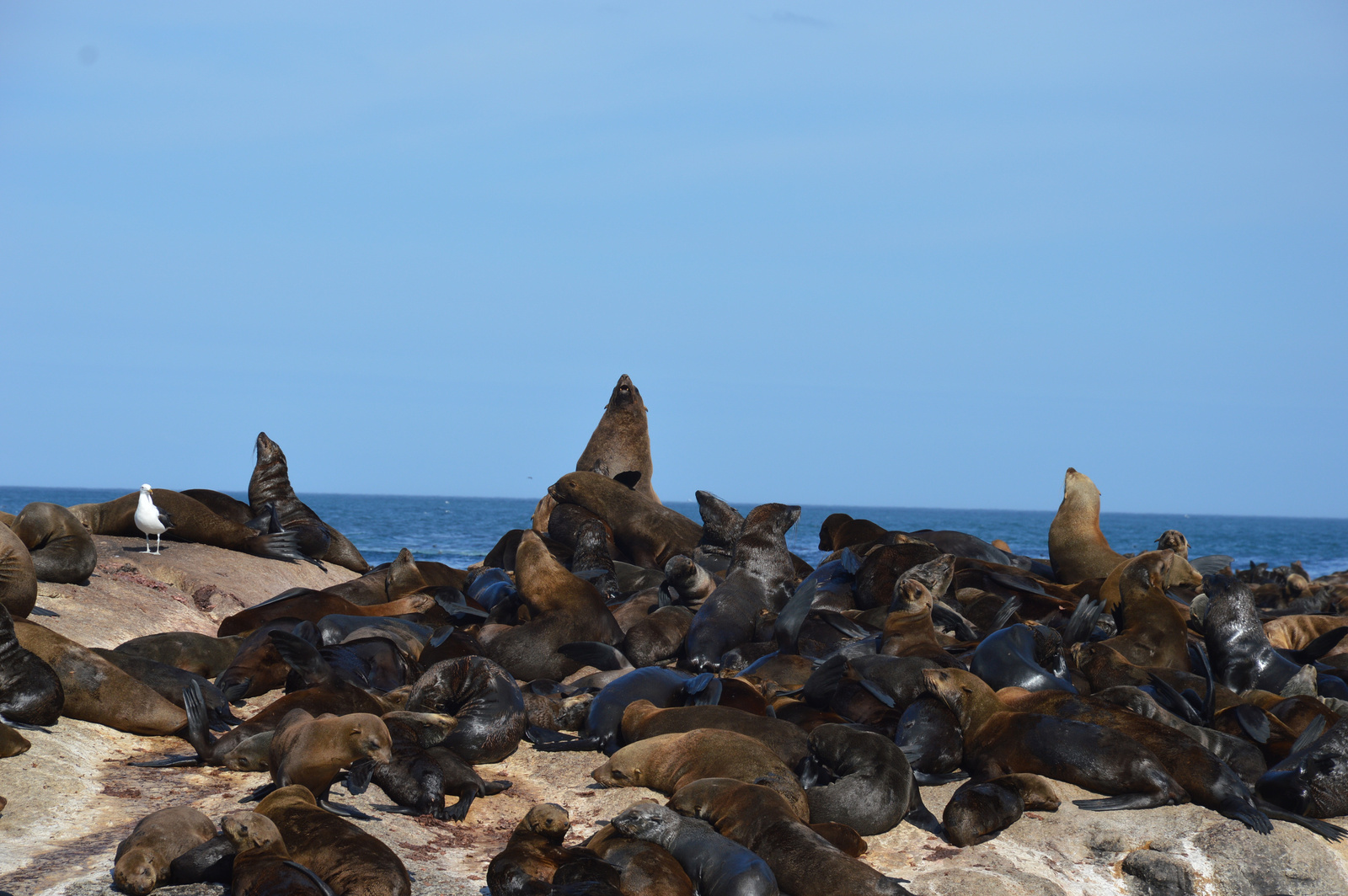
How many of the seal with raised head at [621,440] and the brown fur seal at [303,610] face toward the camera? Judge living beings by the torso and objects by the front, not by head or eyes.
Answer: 1

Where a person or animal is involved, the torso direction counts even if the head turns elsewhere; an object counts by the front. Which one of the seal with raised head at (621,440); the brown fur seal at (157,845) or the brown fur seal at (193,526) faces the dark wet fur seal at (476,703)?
the seal with raised head

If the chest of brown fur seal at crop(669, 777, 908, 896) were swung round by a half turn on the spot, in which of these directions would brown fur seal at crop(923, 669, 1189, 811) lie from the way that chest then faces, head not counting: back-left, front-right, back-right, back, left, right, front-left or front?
front-left

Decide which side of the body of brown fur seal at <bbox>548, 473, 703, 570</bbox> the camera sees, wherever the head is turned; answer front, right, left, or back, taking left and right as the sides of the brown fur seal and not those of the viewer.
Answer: left

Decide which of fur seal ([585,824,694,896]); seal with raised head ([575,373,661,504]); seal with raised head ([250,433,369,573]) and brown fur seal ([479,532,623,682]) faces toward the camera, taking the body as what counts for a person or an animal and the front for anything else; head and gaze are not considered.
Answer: seal with raised head ([575,373,661,504])

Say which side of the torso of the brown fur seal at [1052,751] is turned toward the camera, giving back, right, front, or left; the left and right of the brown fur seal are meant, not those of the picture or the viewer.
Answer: left

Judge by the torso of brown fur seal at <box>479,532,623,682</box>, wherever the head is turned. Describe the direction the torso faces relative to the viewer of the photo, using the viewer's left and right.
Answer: facing to the left of the viewer

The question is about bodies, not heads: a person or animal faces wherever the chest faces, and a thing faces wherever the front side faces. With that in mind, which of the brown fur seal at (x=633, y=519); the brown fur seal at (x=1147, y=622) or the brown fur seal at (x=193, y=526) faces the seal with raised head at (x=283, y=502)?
the brown fur seal at (x=633, y=519)

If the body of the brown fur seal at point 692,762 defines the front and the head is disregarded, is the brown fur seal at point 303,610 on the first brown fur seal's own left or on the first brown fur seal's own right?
on the first brown fur seal's own right

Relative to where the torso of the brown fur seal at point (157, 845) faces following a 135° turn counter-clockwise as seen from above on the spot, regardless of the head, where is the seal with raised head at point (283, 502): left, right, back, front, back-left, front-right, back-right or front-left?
left

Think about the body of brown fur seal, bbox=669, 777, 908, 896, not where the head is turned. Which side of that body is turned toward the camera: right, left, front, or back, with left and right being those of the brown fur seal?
left
